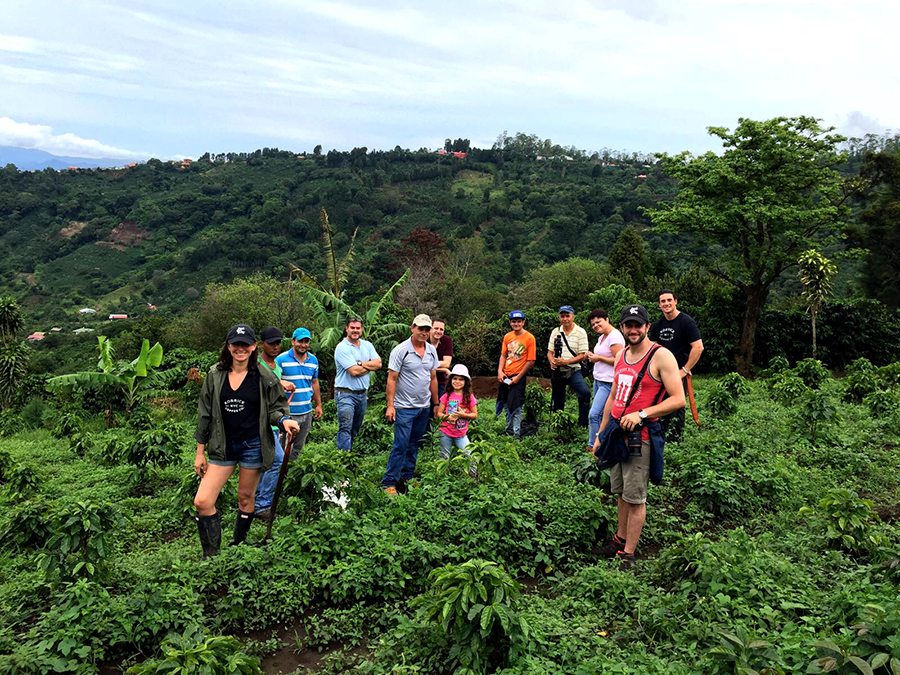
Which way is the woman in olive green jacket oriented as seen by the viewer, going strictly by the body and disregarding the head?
toward the camera

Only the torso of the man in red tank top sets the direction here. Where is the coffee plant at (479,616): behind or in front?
in front

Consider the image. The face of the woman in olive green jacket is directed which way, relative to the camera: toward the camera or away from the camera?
toward the camera

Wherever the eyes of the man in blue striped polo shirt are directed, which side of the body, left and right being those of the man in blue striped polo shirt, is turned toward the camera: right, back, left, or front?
front

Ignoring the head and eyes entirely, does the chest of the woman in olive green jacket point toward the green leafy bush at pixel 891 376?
no

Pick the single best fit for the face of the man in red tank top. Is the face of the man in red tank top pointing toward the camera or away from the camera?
toward the camera

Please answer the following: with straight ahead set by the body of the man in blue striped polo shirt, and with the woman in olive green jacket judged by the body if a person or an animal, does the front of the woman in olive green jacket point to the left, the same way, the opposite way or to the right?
the same way

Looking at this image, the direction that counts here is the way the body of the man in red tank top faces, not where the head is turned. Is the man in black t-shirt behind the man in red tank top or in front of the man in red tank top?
behind

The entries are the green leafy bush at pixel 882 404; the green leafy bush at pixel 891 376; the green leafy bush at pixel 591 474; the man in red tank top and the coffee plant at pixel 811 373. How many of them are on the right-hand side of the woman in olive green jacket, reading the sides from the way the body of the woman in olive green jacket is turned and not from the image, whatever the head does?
0

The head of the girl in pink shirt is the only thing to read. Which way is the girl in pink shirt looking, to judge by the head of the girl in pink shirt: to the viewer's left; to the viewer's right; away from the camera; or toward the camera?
toward the camera

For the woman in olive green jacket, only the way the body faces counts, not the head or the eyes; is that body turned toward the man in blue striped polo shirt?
no

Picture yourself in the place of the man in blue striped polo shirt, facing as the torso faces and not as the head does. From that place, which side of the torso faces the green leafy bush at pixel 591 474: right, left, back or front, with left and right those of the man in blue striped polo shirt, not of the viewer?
left

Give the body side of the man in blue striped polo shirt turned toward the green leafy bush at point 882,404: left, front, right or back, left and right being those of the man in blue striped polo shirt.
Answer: left

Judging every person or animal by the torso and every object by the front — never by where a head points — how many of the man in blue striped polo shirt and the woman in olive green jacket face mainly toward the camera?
2
